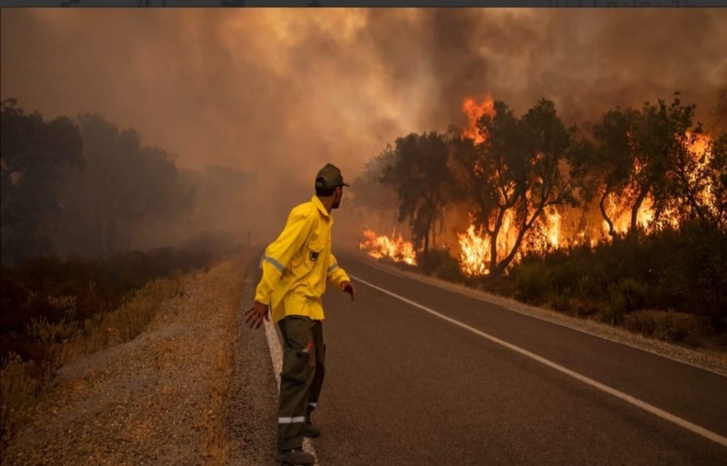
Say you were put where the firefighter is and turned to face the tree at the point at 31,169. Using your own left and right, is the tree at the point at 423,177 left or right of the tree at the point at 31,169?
right

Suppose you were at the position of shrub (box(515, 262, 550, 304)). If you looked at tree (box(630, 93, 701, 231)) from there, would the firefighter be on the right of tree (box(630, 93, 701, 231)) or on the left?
right

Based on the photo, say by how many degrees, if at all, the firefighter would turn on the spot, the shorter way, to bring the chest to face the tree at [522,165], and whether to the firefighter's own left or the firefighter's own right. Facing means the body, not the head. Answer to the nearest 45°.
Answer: approximately 45° to the firefighter's own left

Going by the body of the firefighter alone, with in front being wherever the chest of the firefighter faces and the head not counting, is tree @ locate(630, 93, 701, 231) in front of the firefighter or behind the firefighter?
in front
